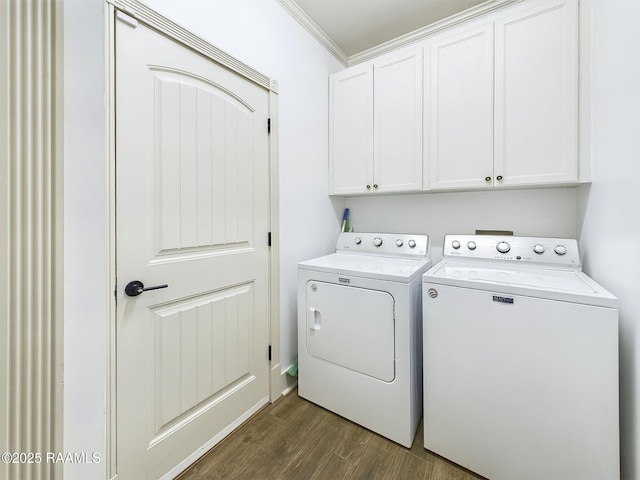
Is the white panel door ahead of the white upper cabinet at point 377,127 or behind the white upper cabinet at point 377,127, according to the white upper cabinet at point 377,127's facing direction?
ahead

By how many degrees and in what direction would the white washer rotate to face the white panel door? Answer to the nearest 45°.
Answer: approximately 45° to its right

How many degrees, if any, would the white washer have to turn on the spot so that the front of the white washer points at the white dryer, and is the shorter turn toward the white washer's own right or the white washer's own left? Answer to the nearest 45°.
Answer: approximately 90° to the white washer's own right

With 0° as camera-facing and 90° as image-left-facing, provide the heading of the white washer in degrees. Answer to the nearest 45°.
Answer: approximately 0°

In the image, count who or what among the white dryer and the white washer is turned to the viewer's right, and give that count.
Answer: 0
